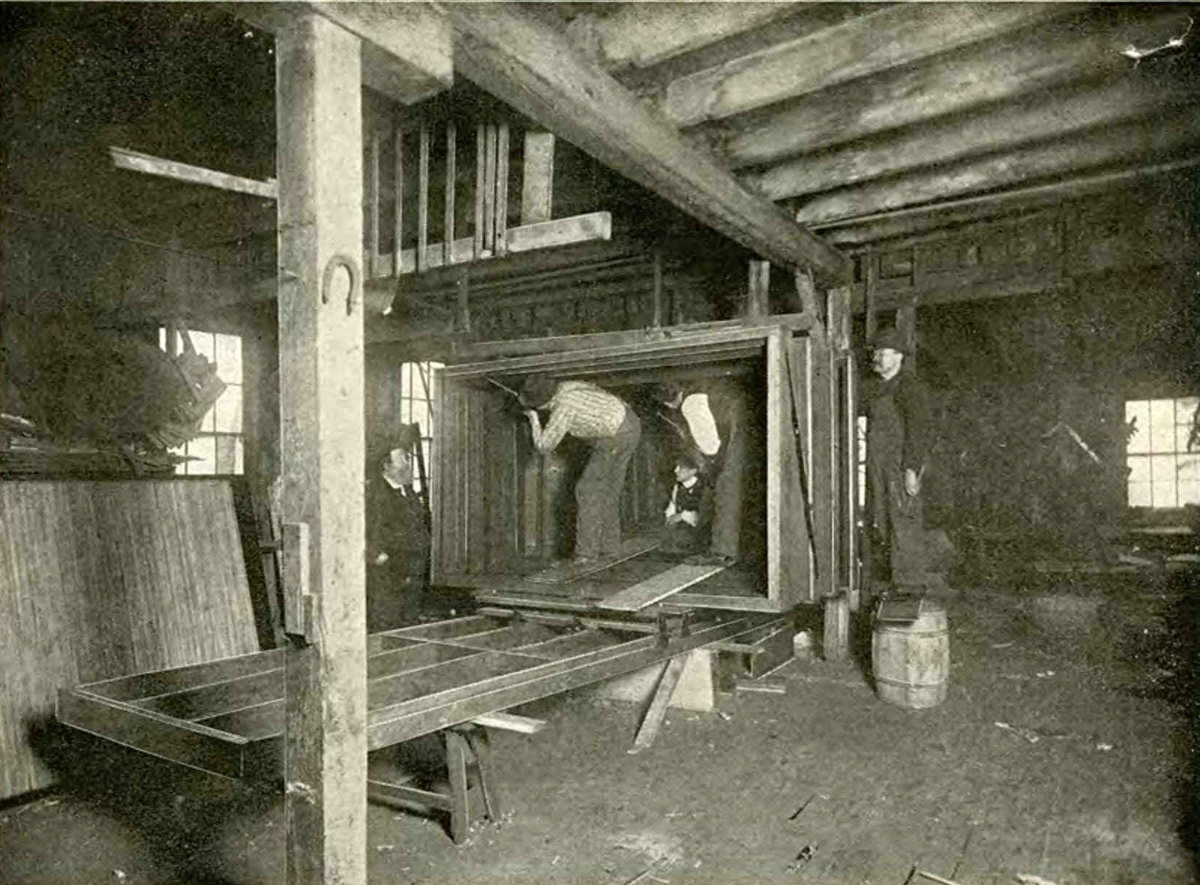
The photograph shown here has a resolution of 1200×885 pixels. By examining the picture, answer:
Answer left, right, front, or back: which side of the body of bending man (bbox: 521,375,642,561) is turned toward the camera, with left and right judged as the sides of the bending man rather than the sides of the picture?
left

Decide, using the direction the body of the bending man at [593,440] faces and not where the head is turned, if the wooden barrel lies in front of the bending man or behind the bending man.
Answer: behind

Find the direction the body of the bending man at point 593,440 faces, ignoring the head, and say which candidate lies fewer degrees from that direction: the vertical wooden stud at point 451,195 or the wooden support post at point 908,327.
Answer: the vertical wooden stud

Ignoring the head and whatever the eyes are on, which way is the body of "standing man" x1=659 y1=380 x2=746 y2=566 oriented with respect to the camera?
to the viewer's left

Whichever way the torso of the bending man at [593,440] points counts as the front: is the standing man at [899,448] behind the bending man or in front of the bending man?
behind

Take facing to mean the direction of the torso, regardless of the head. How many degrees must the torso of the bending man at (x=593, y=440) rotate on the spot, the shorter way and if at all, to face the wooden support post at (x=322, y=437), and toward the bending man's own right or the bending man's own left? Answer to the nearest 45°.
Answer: approximately 90° to the bending man's own left

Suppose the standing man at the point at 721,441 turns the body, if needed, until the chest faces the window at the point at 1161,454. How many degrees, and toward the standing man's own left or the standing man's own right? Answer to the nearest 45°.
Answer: approximately 135° to the standing man's own right

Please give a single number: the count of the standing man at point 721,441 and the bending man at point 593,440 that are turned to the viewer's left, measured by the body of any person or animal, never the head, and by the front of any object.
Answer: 2

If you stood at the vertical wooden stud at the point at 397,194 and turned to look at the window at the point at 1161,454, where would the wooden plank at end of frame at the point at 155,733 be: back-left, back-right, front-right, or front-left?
back-right

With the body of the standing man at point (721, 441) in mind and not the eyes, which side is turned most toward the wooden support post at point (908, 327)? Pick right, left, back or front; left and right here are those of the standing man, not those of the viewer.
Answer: back

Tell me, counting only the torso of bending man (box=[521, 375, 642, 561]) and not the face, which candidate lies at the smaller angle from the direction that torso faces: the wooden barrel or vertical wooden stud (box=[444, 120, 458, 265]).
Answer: the vertical wooden stud

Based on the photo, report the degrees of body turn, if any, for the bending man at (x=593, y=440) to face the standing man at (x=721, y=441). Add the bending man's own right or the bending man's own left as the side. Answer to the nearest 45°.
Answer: approximately 180°

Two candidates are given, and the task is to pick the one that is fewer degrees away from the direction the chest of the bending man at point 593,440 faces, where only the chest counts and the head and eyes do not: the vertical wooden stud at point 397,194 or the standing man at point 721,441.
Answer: the vertical wooden stud

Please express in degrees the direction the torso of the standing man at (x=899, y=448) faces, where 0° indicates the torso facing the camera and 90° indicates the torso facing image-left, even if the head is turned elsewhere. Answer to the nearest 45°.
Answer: approximately 45°
